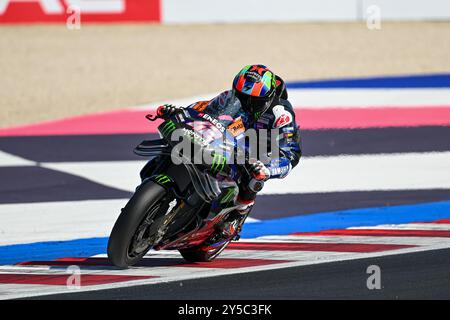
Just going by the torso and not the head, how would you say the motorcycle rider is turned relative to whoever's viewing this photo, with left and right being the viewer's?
facing the viewer and to the left of the viewer
